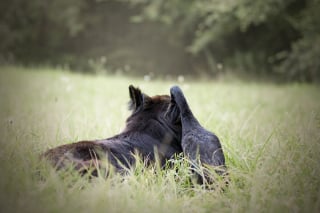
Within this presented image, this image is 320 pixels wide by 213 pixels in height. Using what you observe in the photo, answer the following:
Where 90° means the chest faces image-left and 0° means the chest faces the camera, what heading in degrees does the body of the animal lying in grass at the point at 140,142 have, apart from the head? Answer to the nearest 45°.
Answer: approximately 270°
